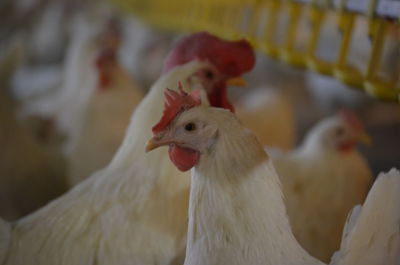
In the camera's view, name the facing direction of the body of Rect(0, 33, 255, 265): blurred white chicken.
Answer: to the viewer's right

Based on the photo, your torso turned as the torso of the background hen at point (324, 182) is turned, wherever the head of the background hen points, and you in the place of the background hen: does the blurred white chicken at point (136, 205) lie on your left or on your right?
on your right

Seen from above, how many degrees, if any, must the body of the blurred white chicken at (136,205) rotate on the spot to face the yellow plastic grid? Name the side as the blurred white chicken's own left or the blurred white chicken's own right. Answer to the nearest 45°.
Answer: approximately 45° to the blurred white chicken's own left

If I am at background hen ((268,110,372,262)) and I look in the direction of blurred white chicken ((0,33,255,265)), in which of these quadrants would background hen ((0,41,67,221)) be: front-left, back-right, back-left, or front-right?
front-right
